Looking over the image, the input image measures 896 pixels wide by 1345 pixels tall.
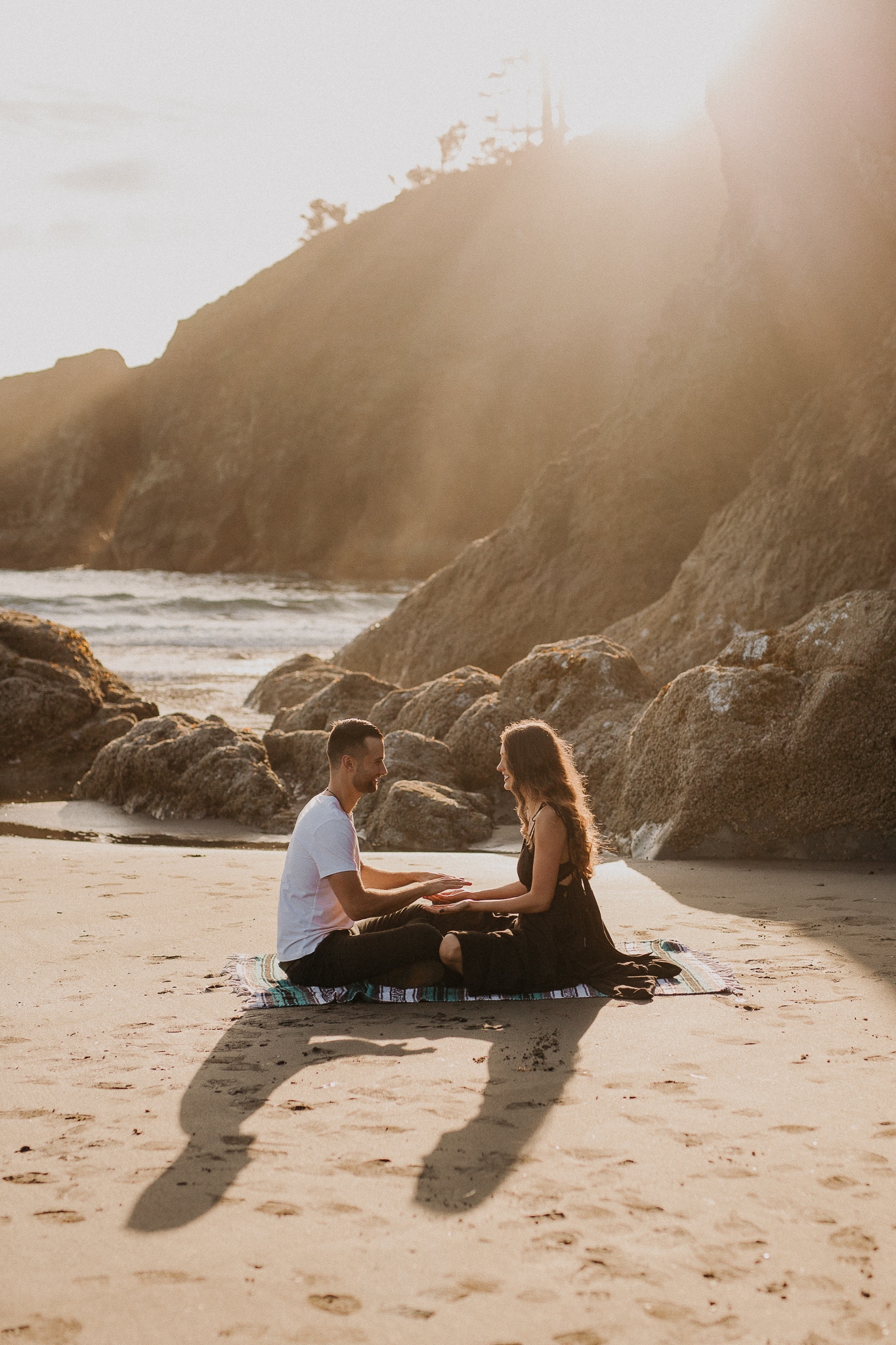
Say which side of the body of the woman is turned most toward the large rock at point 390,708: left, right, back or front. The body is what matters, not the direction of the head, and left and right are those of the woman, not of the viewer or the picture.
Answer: right

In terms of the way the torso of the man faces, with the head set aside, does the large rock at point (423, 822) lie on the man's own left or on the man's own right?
on the man's own left

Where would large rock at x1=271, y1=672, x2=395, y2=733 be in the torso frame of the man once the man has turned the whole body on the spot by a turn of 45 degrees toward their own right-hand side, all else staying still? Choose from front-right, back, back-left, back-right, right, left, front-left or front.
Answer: back-left

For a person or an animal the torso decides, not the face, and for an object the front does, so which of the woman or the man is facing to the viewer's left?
the woman

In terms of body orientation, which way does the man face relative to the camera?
to the viewer's right

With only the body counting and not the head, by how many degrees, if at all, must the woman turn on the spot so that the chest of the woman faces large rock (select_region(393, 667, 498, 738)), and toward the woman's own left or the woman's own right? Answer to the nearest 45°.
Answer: approximately 90° to the woman's own right

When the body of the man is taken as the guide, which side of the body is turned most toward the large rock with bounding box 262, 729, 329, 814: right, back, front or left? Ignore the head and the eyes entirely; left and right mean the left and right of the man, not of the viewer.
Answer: left

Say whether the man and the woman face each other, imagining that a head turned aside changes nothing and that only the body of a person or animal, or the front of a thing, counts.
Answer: yes

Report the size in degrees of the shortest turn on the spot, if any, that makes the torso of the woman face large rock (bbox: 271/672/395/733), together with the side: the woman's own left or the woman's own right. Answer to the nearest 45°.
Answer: approximately 90° to the woman's own right

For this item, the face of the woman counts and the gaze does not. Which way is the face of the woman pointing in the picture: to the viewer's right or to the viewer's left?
to the viewer's left

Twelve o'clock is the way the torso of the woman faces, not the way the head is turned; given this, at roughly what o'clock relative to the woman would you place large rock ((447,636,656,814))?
The large rock is roughly at 3 o'clock from the woman.

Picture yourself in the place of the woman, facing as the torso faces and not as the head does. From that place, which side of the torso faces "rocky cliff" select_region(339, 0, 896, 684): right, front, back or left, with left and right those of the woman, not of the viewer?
right

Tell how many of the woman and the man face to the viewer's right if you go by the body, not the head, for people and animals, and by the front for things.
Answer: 1

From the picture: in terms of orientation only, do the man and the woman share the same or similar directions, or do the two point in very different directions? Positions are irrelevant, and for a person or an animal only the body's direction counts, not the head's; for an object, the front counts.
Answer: very different directions

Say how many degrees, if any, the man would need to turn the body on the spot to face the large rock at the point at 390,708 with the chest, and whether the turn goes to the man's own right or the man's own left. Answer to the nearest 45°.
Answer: approximately 90° to the man's own left

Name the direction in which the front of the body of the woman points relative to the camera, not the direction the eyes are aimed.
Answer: to the viewer's left
